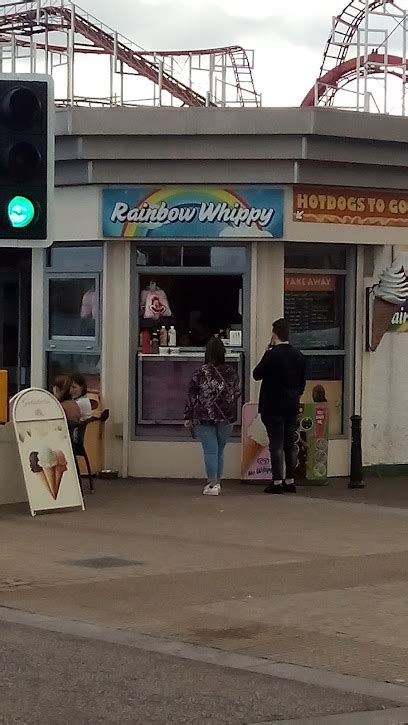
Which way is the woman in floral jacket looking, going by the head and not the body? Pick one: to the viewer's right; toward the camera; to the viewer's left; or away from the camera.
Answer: away from the camera

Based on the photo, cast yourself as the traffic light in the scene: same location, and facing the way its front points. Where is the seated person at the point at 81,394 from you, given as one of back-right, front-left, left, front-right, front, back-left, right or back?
back

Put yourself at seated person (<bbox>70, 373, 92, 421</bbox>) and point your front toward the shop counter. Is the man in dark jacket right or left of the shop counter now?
right

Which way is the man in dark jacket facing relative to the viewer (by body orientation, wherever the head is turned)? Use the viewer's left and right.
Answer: facing away from the viewer and to the left of the viewer

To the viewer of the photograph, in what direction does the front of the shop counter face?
facing the viewer

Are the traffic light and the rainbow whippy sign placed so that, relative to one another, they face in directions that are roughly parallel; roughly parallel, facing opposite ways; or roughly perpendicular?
roughly parallel

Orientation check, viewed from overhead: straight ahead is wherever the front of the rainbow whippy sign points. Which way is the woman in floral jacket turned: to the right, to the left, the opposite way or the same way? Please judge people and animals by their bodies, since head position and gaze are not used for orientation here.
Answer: the opposite way

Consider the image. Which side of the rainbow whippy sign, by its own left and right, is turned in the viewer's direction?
front

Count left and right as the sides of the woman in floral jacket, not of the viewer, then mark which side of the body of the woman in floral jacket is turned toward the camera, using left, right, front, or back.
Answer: back

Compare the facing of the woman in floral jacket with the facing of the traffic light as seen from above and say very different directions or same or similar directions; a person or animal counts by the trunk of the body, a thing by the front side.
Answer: very different directions

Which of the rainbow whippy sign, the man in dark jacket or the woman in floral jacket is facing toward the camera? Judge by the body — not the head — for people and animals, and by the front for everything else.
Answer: the rainbow whippy sign

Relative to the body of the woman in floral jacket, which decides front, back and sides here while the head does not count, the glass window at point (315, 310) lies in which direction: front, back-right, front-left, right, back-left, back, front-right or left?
front-right

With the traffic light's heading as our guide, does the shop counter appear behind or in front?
behind

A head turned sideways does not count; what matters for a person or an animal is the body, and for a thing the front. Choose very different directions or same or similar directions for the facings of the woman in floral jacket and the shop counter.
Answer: very different directions

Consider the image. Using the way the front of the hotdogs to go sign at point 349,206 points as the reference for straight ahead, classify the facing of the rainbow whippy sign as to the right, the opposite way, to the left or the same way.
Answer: the same way

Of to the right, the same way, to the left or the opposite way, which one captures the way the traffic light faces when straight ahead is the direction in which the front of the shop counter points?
the same way

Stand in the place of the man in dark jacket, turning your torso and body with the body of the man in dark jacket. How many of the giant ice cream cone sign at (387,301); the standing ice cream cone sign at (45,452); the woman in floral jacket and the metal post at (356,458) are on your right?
2
